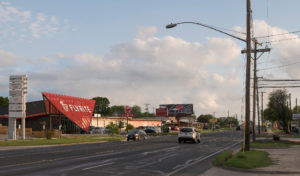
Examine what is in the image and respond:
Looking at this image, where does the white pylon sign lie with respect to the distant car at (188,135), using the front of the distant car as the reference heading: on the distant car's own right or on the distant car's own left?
on the distant car's own left

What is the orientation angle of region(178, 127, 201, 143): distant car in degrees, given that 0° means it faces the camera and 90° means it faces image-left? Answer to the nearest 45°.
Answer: approximately 180°
